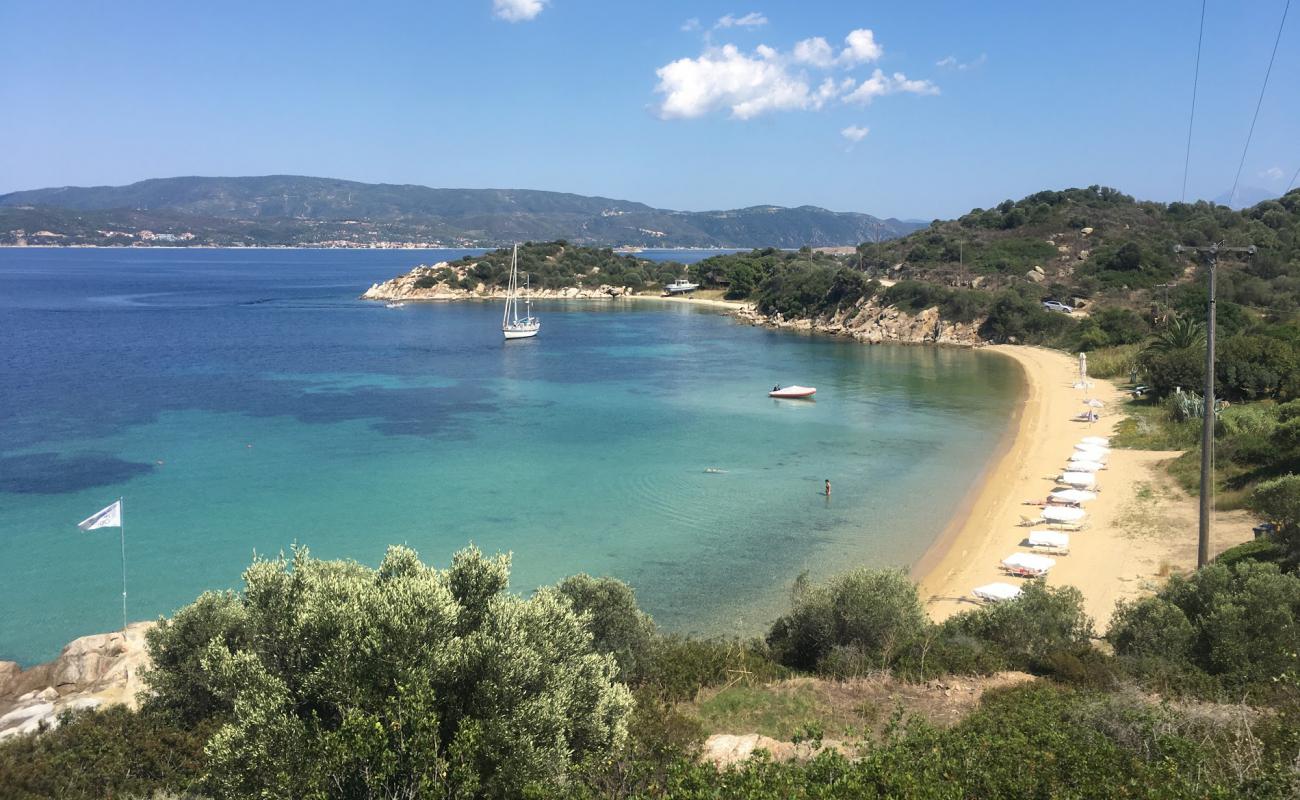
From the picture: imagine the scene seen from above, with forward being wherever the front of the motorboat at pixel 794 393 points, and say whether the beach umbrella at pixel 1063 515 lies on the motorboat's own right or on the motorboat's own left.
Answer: on the motorboat's own right

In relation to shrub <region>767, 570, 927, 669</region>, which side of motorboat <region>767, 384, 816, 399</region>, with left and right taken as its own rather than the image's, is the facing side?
right

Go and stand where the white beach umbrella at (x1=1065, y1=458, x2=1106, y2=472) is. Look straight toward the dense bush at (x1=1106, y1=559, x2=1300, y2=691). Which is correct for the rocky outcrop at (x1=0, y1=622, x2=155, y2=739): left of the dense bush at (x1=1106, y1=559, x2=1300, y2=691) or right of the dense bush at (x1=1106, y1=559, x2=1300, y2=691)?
right

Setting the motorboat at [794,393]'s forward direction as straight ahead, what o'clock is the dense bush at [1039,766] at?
The dense bush is roughly at 3 o'clock from the motorboat.

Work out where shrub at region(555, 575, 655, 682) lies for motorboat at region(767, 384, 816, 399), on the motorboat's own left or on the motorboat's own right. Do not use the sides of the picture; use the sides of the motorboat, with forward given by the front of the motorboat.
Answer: on the motorboat's own right

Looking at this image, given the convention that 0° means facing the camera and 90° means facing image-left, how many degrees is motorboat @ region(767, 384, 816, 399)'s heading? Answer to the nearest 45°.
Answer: approximately 270°
